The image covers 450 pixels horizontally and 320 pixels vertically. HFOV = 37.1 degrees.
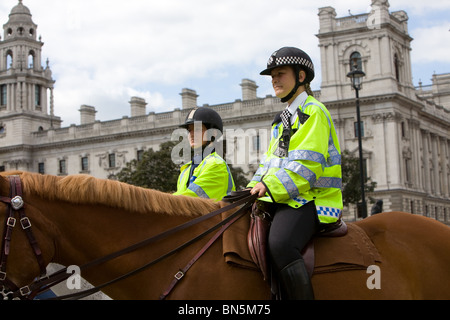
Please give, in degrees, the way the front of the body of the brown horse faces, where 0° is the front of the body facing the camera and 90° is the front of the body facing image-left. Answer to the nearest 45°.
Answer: approximately 90°

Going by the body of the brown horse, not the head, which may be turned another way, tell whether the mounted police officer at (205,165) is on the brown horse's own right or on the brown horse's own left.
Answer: on the brown horse's own right

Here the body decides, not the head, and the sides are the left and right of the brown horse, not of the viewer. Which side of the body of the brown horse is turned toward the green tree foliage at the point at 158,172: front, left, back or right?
right
